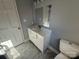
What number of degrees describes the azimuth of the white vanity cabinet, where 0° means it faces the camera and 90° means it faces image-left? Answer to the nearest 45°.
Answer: approximately 45°

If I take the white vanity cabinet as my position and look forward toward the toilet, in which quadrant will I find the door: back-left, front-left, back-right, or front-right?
back-right

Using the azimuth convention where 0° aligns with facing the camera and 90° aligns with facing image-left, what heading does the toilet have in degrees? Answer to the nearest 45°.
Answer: approximately 45°

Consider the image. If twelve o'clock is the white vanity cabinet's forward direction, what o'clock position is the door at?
The door is roughly at 2 o'clock from the white vanity cabinet.

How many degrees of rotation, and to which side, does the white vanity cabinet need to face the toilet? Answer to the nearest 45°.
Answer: approximately 90° to its left

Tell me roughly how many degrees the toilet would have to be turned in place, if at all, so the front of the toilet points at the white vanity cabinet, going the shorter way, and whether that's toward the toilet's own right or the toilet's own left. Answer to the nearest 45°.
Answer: approximately 45° to the toilet's own right

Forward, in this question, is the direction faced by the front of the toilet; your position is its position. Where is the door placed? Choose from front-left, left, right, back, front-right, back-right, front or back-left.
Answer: front-right
